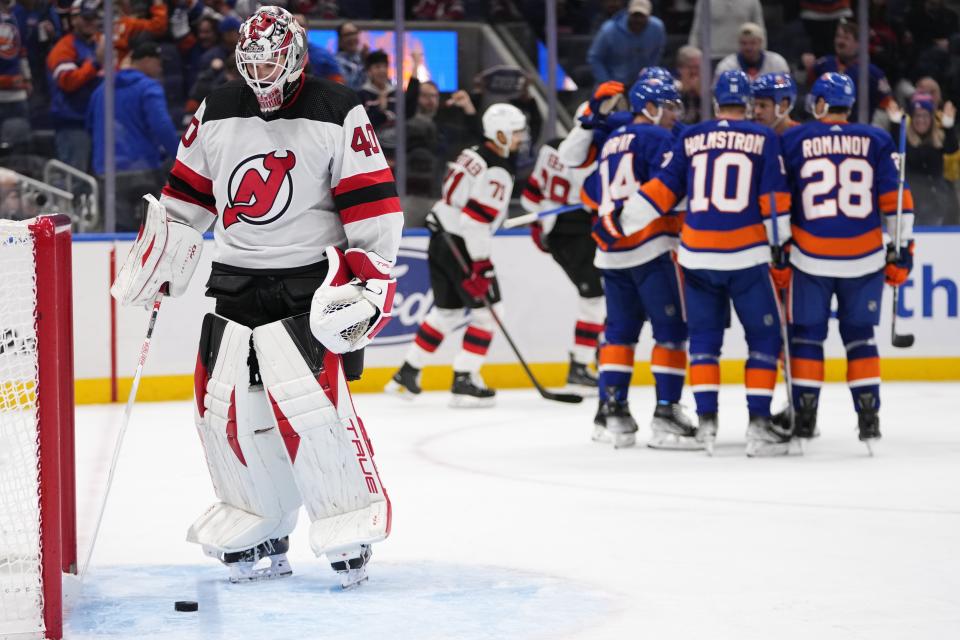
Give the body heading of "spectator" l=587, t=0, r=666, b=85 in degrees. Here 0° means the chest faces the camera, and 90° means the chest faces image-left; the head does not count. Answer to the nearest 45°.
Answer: approximately 0°

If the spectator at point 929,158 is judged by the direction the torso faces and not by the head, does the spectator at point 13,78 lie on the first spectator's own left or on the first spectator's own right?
on the first spectator's own right

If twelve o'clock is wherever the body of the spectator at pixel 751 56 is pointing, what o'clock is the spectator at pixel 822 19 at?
the spectator at pixel 822 19 is roughly at 7 o'clock from the spectator at pixel 751 56.

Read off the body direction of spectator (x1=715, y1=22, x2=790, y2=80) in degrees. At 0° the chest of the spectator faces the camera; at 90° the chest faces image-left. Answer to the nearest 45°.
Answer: approximately 0°

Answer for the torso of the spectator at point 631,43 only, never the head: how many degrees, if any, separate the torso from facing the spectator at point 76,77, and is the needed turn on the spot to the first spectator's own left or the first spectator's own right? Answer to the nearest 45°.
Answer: approximately 45° to the first spectator's own right

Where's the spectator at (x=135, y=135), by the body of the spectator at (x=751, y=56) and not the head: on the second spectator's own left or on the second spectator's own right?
on the second spectator's own right

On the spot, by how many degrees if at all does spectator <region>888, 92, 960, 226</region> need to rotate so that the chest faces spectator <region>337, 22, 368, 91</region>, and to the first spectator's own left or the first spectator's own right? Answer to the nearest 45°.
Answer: approximately 90° to the first spectator's own right

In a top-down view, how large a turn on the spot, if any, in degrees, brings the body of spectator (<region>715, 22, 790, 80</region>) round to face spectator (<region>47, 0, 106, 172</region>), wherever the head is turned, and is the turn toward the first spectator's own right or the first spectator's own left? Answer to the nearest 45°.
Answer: approximately 90° to the first spectator's own right

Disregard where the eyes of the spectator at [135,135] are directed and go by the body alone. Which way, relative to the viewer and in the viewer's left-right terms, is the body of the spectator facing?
facing away from the viewer and to the right of the viewer

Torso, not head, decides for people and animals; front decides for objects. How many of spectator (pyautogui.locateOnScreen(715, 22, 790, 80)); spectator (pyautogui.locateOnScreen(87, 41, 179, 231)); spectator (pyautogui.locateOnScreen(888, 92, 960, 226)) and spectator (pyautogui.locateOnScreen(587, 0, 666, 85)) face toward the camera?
3
